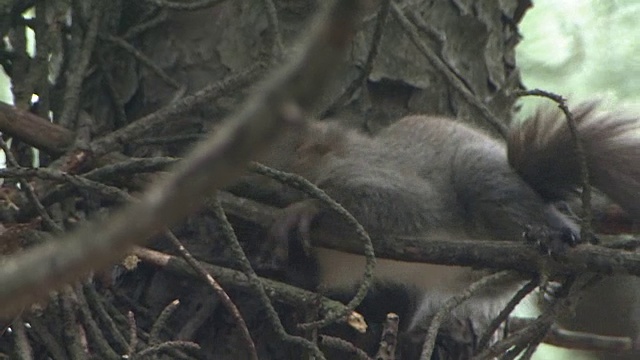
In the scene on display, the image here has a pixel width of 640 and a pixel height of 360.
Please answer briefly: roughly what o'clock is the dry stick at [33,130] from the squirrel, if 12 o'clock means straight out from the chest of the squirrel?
The dry stick is roughly at 11 o'clock from the squirrel.

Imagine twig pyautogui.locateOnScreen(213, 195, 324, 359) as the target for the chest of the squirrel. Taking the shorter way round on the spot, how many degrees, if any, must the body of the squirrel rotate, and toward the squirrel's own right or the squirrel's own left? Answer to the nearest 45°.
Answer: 0° — it already faces it

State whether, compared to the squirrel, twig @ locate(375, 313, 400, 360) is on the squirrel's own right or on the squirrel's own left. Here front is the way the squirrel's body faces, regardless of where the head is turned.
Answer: on the squirrel's own left

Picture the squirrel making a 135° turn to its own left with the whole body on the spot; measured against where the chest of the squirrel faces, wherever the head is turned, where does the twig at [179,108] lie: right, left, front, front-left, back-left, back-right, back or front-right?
right

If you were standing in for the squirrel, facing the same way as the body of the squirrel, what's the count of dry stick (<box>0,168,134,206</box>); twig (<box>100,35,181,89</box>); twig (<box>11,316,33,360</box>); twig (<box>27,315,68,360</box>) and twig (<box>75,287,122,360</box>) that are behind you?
0

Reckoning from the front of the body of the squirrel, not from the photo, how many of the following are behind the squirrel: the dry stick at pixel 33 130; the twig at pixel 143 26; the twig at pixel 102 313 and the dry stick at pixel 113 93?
0

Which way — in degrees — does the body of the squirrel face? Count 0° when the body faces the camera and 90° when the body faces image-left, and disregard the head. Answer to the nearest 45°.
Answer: approximately 90°

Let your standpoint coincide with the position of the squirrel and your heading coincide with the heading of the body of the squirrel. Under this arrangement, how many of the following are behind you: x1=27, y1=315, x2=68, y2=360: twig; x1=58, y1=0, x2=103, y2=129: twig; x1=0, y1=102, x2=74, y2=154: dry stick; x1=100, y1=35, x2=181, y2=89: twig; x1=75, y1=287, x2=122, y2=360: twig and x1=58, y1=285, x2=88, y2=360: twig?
0

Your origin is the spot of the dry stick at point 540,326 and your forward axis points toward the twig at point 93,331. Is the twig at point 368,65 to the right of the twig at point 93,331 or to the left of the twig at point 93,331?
right

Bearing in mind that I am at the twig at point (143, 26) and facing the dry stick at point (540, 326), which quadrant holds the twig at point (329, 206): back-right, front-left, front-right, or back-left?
front-right

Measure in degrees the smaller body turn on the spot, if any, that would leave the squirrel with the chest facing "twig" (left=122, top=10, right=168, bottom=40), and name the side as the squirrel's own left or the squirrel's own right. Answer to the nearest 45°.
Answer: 0° — it already faces it

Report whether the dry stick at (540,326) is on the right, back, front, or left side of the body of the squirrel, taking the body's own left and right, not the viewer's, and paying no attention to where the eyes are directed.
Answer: back

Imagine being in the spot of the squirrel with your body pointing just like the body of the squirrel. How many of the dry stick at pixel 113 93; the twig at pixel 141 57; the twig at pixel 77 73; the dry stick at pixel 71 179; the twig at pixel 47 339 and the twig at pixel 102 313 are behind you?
0

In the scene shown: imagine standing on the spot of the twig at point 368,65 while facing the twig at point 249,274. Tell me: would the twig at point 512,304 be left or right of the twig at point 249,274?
left

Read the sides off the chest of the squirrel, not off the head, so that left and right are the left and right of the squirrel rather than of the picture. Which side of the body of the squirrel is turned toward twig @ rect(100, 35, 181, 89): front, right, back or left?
front

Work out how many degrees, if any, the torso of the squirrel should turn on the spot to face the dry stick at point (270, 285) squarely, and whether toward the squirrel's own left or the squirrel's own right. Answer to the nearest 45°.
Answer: approximately 45° to the squirrel's own left
